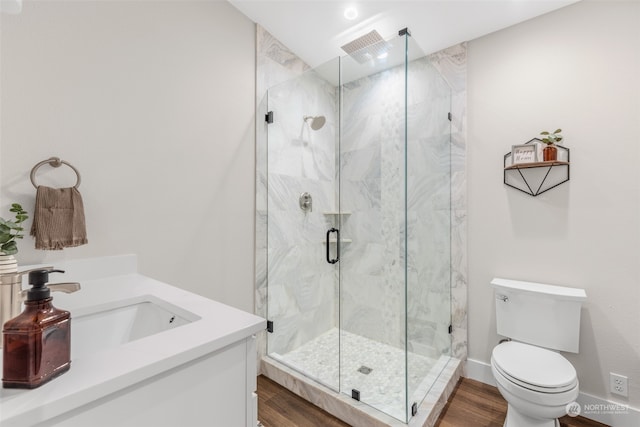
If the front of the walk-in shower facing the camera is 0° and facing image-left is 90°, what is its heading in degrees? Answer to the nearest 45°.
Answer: approximately 45°

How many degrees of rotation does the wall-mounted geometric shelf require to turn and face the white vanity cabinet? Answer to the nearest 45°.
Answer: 0° — it already faces it

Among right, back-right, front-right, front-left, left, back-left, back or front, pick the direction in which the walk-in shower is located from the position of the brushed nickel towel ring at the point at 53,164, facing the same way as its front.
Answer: left

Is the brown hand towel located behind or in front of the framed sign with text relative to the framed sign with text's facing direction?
in front

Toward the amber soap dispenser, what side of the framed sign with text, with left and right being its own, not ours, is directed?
front
